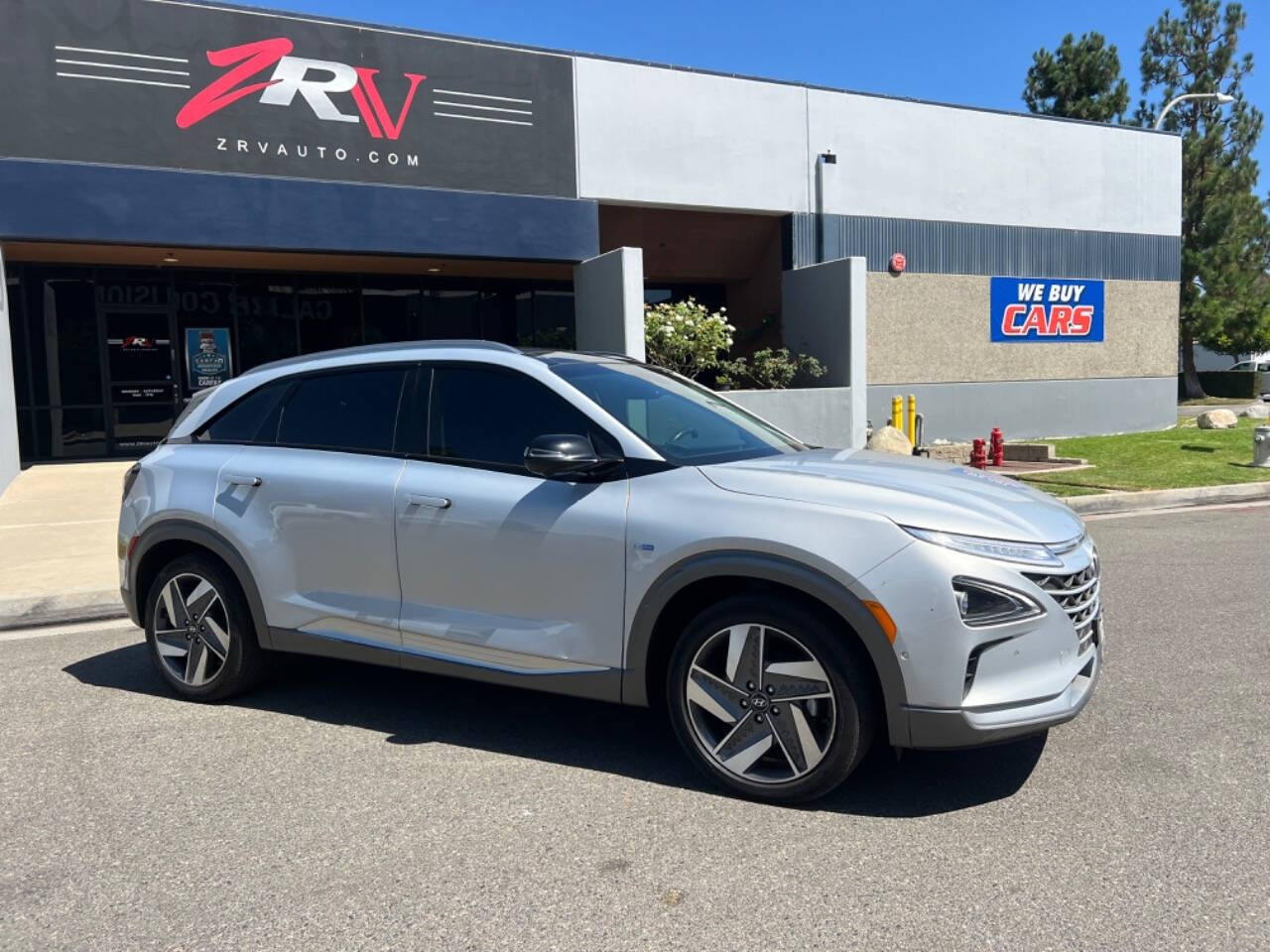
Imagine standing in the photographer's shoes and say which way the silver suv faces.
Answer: facing the viewer and to the right of the viewer

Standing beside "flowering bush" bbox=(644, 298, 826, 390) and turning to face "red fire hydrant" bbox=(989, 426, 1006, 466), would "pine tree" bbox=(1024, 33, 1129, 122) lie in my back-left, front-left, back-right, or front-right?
front-left

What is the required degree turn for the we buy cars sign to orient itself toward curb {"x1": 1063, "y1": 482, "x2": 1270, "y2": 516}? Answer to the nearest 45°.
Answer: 0° — it already faces it

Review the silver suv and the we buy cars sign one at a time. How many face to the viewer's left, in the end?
0

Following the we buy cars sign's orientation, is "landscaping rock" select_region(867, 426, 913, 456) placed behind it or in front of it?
in front

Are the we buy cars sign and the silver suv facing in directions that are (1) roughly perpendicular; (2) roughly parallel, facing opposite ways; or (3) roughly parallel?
roughly perpendicular

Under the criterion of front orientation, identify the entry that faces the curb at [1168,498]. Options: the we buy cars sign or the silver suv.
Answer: the we buy cars sign

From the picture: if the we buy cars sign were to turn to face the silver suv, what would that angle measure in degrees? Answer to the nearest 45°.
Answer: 0° — it already faces it

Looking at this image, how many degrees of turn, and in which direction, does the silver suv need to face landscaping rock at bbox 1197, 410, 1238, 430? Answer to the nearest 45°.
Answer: approximately 90° to its left

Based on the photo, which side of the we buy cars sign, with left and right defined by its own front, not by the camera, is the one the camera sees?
front

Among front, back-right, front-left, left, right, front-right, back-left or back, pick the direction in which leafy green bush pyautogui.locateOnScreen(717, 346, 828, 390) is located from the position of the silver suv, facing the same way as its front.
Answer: back-left

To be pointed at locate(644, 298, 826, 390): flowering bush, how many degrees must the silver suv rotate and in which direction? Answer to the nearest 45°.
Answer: approximately 135° to its left

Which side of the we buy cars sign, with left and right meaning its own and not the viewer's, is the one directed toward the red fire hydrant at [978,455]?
front

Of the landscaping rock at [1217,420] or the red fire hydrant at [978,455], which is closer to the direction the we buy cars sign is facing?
the red fire hydrant

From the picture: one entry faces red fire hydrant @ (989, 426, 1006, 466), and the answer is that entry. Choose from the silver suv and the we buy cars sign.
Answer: the we buy cars sign
